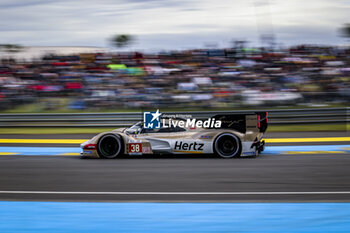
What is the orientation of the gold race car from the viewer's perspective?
to the viewer's left
